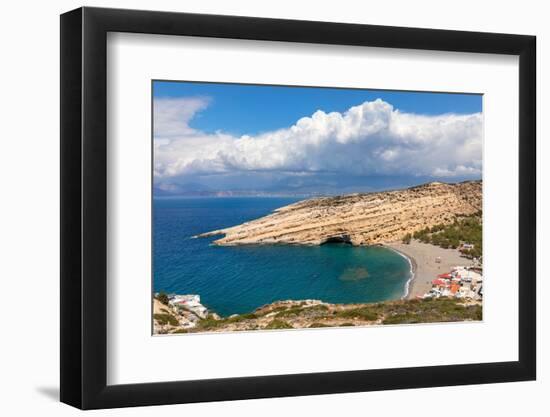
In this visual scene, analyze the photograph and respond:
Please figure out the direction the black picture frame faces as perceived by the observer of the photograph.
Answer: facing the viewer and to the right of the viewer
